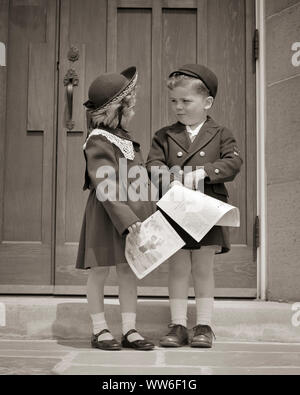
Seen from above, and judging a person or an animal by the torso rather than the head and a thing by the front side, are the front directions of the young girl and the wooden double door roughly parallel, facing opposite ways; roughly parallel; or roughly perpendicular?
roughly perpendicular

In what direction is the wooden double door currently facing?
toward the camera

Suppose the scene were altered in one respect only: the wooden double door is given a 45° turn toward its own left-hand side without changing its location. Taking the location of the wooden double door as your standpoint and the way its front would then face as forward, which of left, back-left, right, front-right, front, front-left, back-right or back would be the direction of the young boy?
front

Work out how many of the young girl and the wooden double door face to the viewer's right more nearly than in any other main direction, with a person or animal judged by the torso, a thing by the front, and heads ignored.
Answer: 1

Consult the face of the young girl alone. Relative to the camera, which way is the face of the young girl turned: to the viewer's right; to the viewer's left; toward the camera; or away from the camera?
to the viewer's right

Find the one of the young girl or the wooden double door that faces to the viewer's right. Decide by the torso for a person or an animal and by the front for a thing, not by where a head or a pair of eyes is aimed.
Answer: the young girl

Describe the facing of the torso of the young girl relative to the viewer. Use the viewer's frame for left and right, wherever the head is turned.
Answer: facing to the right of the viewer

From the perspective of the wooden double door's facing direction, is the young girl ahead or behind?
ahead

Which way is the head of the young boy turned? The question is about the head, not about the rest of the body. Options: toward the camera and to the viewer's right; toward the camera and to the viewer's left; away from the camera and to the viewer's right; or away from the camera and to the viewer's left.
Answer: toward the camera and to the viewer's left
